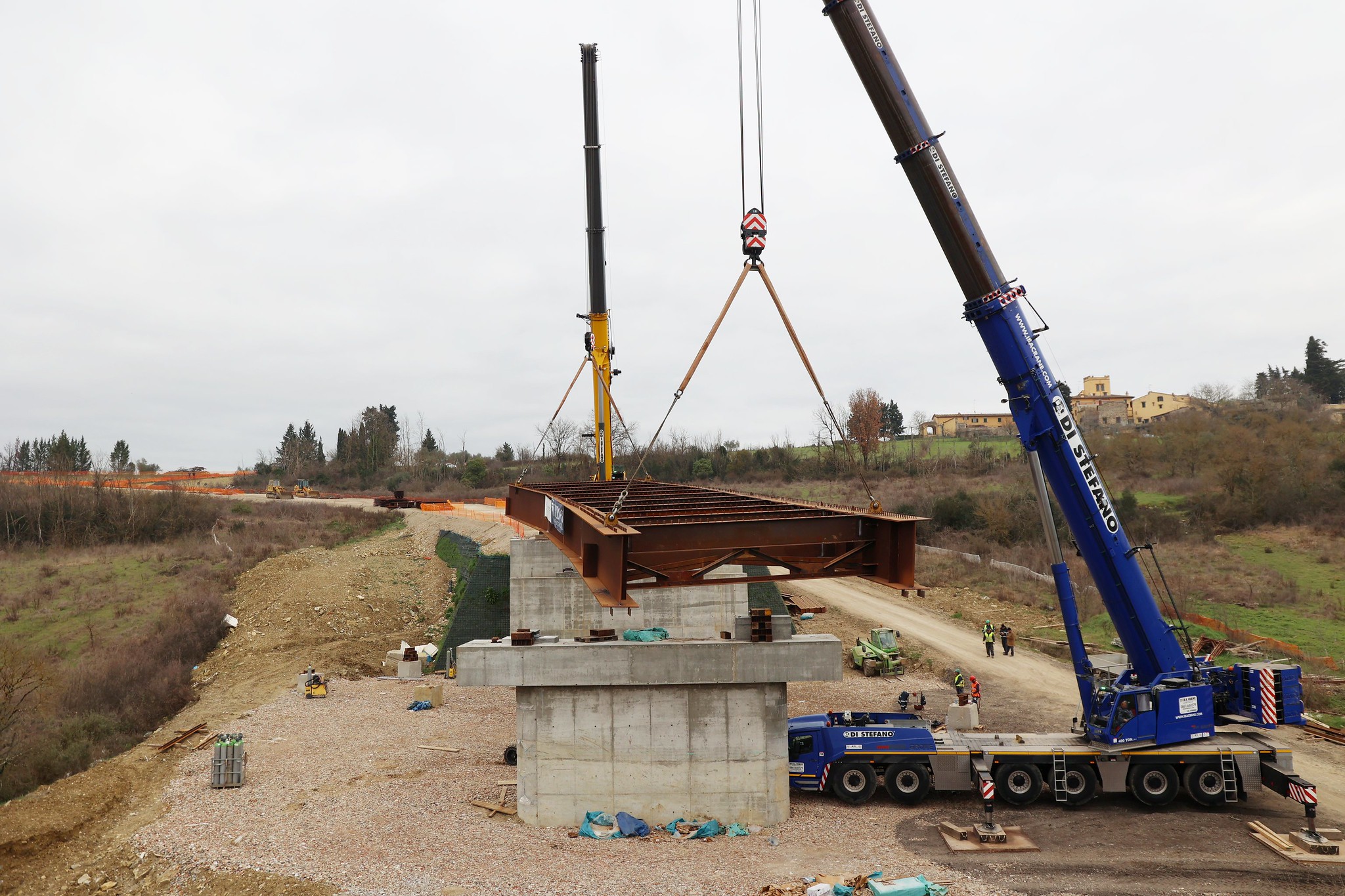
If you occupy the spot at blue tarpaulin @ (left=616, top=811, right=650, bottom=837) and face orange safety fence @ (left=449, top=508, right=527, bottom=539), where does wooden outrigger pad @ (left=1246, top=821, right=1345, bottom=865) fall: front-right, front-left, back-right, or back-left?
back-right

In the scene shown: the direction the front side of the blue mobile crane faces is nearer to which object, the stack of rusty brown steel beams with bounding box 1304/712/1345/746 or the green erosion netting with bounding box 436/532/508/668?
the green erosion netting

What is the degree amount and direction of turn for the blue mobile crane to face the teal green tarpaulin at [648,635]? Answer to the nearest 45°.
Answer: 0° — it already faces it

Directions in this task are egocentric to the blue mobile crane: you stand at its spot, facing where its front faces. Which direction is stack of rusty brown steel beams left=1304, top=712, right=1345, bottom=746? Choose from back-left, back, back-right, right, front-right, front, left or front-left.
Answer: back-right

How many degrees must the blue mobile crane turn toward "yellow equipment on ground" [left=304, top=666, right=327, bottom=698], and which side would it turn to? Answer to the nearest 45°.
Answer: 0° — it already faces it

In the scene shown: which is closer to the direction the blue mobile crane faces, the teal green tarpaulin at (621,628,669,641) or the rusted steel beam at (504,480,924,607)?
the teal green tarpaulin

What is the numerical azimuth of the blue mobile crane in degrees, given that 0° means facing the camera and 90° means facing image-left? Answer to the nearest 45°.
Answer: approximately 90°

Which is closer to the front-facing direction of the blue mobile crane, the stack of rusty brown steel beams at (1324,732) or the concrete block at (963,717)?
the concrete block
